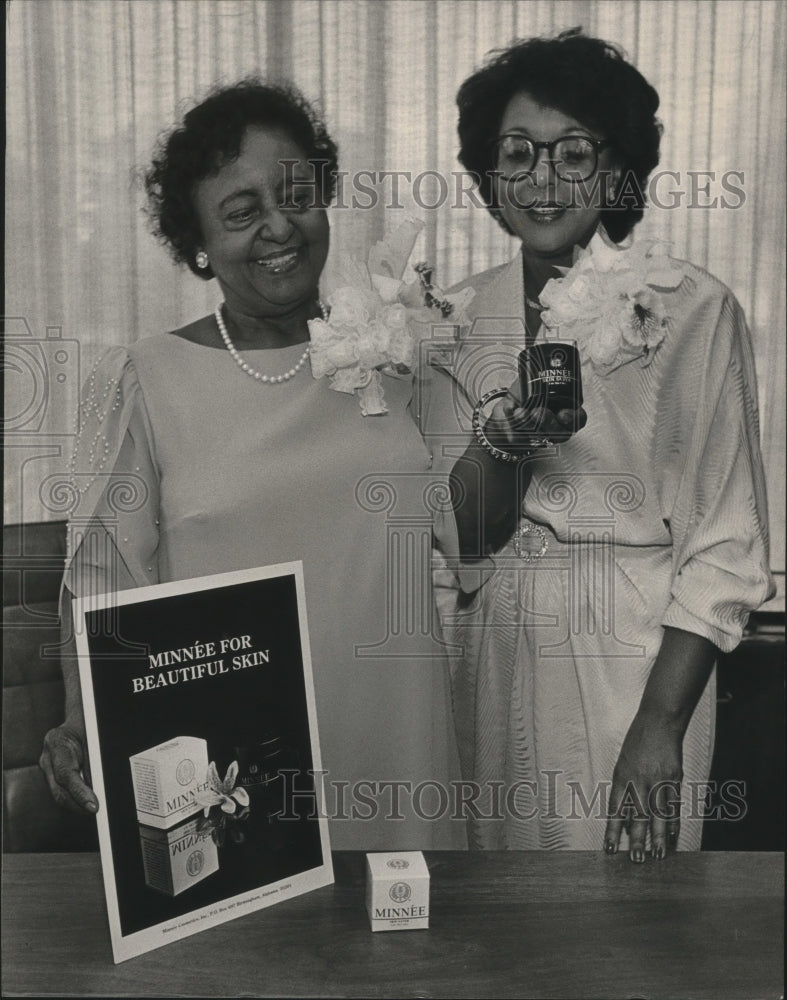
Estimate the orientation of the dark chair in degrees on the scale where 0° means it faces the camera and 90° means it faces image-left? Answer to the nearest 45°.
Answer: approximately 0°

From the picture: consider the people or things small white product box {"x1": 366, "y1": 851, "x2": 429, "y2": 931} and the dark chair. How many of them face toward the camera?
2

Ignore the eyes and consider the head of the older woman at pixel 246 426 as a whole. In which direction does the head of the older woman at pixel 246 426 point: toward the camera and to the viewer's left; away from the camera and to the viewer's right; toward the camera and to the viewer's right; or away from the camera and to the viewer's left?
toward the camera and to the viewer's right

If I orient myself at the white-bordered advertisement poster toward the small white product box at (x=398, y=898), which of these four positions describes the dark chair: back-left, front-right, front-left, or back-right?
back-left

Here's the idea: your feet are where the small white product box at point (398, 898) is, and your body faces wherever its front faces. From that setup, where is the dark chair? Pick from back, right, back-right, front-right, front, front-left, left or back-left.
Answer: back-right
